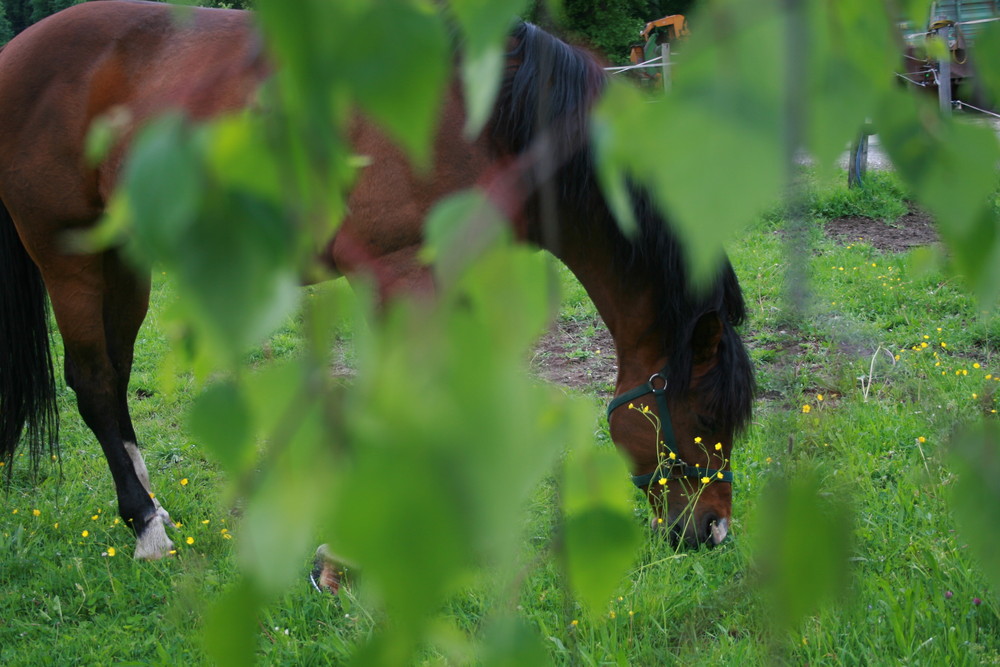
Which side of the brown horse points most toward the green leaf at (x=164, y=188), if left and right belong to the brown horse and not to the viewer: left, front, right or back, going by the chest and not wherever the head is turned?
right

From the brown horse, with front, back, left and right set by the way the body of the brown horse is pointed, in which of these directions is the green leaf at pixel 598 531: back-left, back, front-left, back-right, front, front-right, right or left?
right

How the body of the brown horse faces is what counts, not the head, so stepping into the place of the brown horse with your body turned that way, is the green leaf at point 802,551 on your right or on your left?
on your right

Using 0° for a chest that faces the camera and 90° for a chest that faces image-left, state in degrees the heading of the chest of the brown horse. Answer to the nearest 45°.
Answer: approximately 270°

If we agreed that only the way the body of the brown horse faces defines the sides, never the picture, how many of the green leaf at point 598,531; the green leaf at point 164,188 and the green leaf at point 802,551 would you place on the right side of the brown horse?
3
